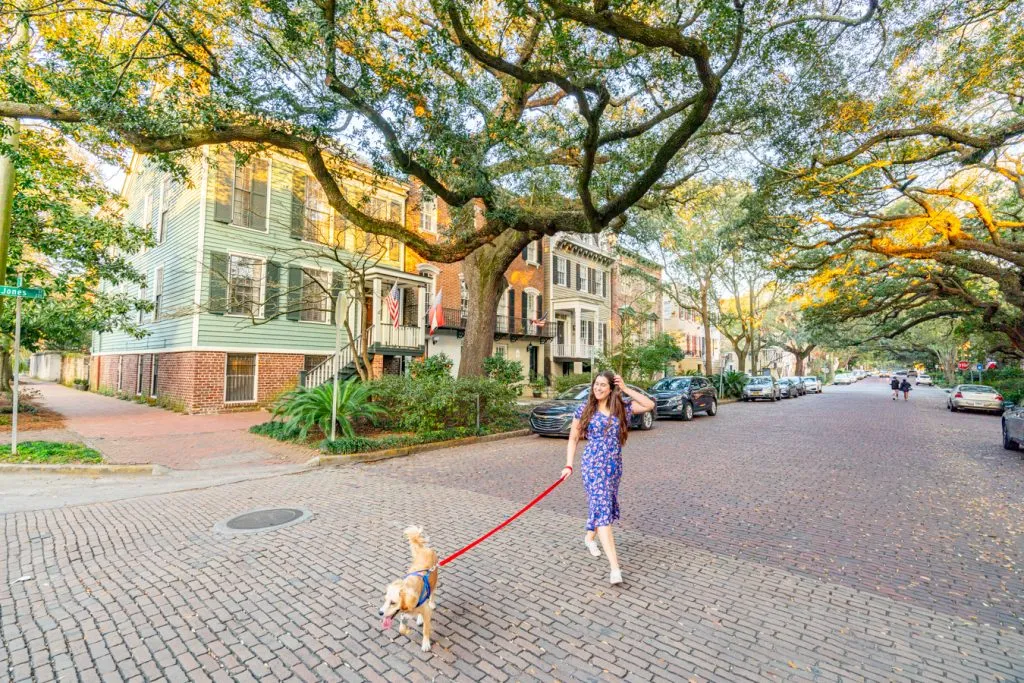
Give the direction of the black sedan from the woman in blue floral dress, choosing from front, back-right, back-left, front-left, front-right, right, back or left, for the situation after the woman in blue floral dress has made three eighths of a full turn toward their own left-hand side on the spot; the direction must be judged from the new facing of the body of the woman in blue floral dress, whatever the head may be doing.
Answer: front-left

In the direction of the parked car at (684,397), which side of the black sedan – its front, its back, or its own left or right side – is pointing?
back

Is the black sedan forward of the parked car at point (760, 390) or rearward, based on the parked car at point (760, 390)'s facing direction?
forward

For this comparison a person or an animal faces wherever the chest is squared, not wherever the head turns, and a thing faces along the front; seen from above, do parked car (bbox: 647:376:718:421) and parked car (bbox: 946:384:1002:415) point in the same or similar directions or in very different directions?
very different directions

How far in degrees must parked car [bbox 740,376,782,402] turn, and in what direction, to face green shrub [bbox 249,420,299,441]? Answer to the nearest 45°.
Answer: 0° — it already faces it

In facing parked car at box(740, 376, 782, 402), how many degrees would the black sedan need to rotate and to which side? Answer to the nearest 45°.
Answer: approximately 180°

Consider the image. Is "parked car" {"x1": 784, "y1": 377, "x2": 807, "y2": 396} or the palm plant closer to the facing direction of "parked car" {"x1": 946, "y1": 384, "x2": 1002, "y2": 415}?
the parked car

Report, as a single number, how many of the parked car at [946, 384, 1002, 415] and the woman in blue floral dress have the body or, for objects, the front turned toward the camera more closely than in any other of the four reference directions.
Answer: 1

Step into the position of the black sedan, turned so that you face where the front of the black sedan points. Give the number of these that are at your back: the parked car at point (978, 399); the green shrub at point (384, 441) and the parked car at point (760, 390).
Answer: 2

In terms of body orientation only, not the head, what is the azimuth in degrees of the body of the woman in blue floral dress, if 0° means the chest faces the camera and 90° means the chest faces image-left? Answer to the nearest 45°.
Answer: approximately 0°

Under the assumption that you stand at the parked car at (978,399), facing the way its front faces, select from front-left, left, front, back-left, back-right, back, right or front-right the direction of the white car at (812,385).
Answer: front-left

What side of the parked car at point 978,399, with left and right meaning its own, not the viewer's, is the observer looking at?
back

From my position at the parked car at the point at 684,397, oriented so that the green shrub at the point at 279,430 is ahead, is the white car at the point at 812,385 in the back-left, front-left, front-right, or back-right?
back-right

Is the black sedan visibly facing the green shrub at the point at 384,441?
yes

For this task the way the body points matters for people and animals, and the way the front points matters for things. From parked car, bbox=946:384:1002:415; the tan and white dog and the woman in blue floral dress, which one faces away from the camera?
the parked car

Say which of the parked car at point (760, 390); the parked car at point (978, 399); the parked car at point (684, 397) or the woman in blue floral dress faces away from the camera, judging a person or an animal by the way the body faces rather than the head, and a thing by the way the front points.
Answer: the parked car at point (978, 399)

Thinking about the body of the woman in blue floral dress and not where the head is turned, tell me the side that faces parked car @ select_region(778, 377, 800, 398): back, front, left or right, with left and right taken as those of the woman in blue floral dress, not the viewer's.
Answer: back
